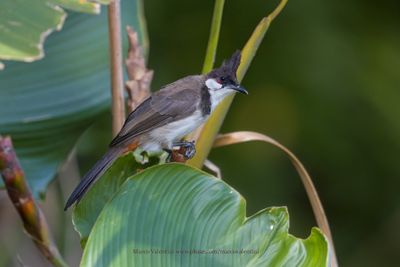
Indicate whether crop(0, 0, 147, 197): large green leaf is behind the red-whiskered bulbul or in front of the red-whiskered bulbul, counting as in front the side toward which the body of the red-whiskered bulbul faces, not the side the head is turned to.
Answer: behind

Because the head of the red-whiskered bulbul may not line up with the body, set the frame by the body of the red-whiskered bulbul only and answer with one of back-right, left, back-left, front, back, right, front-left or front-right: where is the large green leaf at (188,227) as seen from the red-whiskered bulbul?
right

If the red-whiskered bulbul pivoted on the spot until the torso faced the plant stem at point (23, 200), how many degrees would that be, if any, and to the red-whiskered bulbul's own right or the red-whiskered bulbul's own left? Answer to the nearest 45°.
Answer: approximately 135° to the red-whiskered bulbul's own right

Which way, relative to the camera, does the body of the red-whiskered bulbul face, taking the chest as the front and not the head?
to the viewer's right
